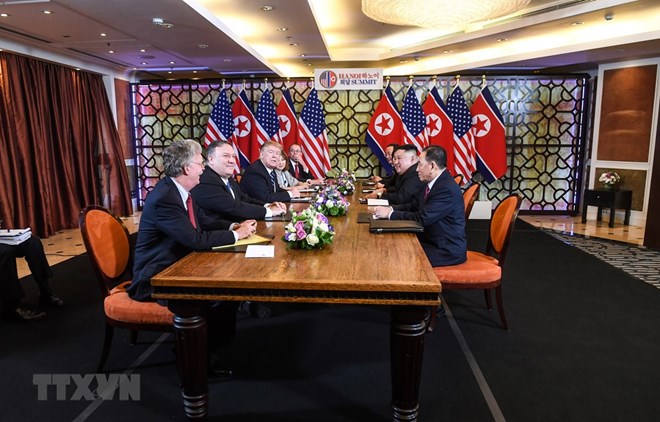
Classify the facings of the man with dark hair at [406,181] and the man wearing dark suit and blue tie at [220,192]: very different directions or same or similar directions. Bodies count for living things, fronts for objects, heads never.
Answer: very different directions

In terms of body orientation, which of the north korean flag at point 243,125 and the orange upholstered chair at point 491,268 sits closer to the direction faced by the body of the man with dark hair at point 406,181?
the north korean flag

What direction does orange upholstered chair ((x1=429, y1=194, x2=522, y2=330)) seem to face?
to the viewer's left

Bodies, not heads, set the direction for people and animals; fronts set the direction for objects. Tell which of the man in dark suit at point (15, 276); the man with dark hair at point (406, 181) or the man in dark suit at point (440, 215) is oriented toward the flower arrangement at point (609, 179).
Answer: the man in dark suit at point (15, 276)

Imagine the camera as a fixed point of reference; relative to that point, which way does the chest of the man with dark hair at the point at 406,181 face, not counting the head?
to the viewer's left

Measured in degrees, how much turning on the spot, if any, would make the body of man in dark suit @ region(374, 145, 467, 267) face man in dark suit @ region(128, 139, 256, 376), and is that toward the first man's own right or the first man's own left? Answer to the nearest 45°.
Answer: approximately 45° to the first man's own left

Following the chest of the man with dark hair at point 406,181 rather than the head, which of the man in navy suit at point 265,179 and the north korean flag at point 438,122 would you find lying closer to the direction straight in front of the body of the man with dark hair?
the man in navy suit

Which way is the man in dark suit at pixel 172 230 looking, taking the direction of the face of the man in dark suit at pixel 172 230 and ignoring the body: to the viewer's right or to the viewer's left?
to the viewer's right

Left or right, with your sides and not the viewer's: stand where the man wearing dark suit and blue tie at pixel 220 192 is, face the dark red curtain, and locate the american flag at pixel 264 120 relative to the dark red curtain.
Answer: right

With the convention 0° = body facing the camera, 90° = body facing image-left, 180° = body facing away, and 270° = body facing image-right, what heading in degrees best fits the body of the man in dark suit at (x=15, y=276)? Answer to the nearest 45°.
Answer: approximately 270°

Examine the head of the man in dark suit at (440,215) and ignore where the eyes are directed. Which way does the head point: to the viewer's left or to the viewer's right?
to the viewer's left

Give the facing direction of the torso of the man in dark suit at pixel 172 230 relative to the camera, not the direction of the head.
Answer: to the viewer's right

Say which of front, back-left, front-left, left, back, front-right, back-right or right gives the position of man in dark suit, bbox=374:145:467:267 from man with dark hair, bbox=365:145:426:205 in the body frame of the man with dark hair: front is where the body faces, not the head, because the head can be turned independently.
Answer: left

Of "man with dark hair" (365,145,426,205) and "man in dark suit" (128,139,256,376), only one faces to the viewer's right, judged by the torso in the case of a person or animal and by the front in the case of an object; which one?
the man in dark suit

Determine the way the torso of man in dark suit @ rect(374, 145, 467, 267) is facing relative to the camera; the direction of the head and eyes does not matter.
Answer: to the viewer's left
